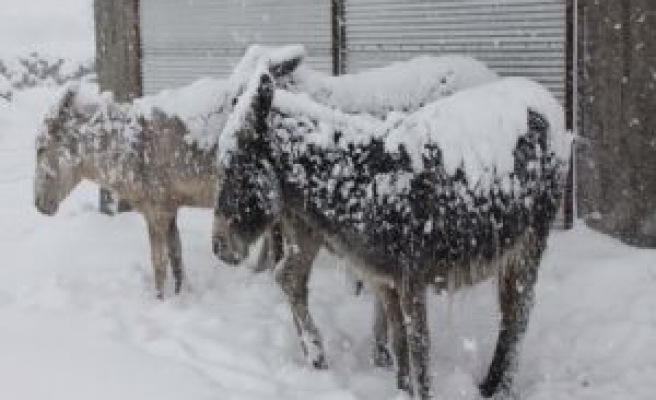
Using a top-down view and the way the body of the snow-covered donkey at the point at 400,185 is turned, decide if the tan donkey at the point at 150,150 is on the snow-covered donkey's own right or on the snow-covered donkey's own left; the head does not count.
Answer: on the snow-covered donkey's own right

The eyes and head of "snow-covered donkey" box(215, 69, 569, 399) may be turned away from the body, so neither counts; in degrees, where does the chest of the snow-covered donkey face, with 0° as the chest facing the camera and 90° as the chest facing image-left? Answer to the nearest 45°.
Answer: approximately 90°

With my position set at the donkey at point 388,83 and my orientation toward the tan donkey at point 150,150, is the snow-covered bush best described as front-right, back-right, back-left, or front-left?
front-right

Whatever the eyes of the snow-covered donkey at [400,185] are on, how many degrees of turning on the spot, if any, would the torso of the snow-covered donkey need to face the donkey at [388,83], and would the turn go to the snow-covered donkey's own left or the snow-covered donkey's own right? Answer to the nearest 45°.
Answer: approximately 90° to the snow-covered donkey's own right

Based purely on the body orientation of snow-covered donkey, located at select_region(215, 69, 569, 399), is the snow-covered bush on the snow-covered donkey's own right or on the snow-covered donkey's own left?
on the snow-covered donkey's own right
